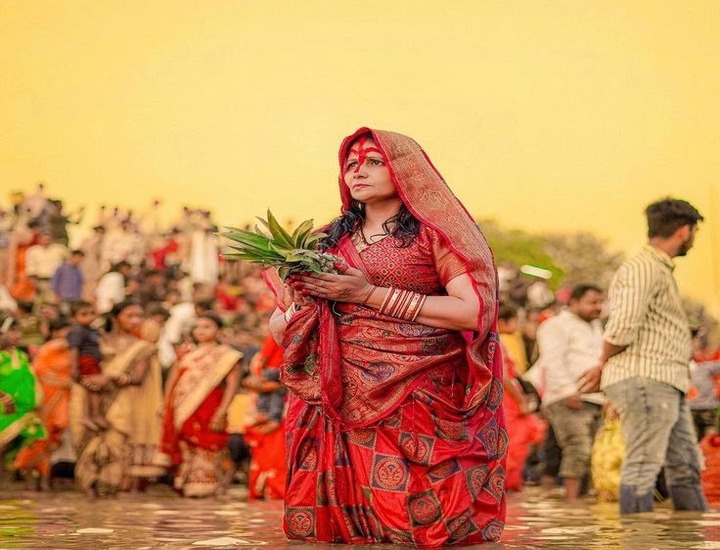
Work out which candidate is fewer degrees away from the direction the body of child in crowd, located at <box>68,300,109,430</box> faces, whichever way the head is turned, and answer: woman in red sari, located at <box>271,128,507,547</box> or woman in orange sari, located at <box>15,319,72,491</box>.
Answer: the woman in red sari

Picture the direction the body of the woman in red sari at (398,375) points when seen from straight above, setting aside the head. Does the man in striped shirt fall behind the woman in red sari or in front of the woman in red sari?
behind

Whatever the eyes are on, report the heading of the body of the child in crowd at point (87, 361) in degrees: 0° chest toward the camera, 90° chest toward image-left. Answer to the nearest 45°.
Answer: approximately 315°

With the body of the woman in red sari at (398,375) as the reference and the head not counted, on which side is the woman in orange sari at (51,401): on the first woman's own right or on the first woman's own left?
on the first woman's own right

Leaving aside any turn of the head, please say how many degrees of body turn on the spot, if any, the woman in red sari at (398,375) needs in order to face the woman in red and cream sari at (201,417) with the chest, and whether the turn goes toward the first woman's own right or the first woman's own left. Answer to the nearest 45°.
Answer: approximately 135° to the first woman's own right

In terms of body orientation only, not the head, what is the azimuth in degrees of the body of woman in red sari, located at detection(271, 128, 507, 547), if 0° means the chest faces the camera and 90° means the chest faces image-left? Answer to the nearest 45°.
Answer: approximately 45°
